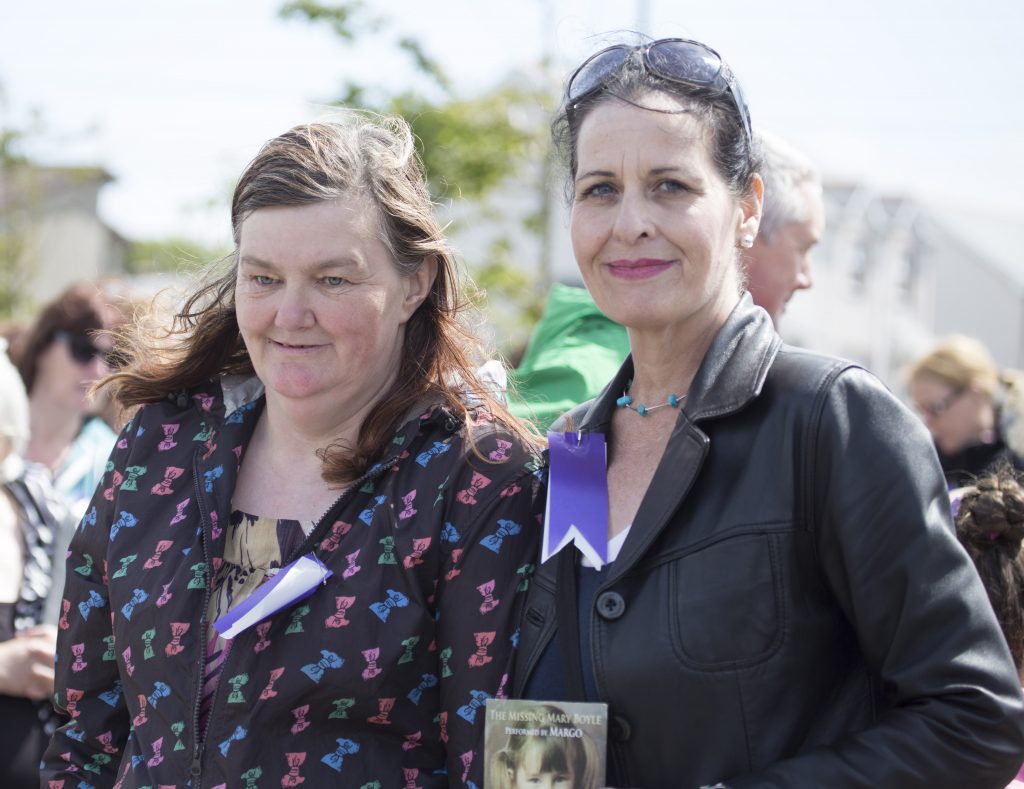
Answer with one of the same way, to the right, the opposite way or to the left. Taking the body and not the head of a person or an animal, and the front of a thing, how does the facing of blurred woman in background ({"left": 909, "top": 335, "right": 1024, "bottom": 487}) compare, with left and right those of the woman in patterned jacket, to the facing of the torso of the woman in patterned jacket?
to the right

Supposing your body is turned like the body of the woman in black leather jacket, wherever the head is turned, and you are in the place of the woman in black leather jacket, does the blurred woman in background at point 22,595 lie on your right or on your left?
on your right

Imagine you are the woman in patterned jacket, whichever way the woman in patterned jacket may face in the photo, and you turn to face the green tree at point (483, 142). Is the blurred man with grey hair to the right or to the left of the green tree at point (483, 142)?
right

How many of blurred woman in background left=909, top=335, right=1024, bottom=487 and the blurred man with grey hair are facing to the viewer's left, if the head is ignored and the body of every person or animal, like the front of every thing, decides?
1

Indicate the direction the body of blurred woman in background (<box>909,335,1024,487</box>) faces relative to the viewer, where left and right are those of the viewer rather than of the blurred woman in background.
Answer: facing to the left of the viewer

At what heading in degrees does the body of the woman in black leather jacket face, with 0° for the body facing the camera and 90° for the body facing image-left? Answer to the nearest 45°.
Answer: approximately 45°

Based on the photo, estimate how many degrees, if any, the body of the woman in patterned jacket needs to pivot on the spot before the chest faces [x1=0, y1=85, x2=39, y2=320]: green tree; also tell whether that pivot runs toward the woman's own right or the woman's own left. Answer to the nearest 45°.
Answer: approximately 135° to the woman's own right

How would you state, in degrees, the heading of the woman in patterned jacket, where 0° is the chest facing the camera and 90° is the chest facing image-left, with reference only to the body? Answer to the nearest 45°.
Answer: approximately 45°

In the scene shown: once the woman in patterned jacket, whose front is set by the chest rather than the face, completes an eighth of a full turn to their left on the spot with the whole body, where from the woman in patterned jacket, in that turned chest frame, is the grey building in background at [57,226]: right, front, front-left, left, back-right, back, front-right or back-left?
back
